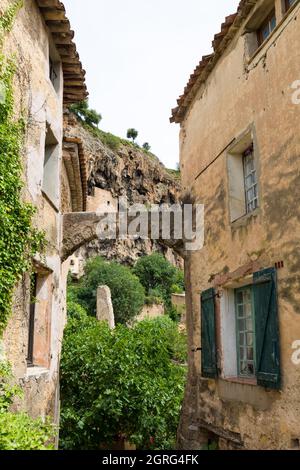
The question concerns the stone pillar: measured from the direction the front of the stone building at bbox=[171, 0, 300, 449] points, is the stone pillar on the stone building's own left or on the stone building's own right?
on the stone building's own right

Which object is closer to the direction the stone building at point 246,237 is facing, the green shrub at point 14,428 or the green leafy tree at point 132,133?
the green shrub

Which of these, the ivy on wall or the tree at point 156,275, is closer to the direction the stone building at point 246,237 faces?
the ivy on wall

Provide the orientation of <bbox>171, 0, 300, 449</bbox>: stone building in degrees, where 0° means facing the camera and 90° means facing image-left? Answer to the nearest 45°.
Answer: approximately 45°

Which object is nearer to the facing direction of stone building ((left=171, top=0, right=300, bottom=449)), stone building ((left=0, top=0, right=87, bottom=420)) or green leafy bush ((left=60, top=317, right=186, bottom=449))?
the stone building

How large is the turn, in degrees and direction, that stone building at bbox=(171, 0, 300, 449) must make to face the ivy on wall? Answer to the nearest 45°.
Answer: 0° — it already faces it

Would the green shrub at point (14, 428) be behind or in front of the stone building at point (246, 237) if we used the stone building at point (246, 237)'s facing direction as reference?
in front

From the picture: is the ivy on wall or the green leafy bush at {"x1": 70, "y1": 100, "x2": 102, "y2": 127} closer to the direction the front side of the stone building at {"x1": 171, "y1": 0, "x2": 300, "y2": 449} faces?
the ivy on wall

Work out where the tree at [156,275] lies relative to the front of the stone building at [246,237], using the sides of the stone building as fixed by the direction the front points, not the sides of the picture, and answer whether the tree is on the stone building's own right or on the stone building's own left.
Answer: on the stone building's own right

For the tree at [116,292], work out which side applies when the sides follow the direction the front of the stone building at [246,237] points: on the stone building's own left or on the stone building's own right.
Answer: on the stone building's own right

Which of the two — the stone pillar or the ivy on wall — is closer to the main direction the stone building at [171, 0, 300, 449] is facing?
the ivy on wall
